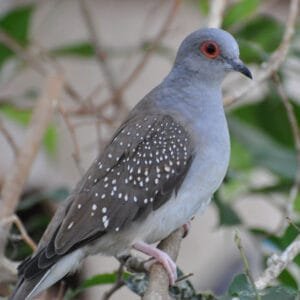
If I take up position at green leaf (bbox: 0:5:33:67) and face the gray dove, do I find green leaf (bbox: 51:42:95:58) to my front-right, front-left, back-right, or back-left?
front-left

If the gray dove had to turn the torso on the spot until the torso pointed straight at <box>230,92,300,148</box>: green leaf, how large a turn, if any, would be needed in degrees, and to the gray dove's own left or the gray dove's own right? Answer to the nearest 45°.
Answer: approximately 45° to the gray dove's own left

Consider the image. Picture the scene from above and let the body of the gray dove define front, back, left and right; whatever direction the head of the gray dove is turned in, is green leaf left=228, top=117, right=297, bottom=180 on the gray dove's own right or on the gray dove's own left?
on the gray dove's own left

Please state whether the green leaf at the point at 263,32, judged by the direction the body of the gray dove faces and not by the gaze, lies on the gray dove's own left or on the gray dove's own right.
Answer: on the gray dove's own left

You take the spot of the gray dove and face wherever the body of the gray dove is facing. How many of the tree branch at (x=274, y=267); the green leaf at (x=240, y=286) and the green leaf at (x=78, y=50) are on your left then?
1

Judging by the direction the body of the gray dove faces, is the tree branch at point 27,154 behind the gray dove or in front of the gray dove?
behind

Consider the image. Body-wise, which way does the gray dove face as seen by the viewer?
to the viewer's right

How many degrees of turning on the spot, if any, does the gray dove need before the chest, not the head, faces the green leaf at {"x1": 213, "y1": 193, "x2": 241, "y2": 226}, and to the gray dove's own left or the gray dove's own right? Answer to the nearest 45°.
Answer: approximately 45° to the gray dove's own left

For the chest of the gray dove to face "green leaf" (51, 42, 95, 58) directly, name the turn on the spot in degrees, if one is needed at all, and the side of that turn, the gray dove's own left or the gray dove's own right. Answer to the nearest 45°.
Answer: approximately 90° to the gray dove's own left

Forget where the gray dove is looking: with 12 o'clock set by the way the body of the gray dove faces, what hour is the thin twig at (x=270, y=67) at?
The thin twig is roughly at 11 o'clock from the gray dove.
